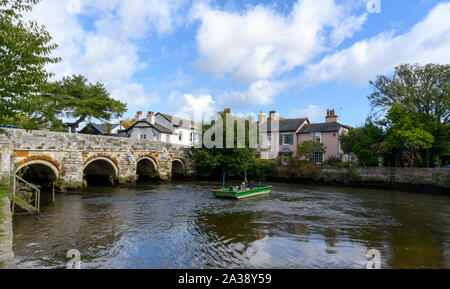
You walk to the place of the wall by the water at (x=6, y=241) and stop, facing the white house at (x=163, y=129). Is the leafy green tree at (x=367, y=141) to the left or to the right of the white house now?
right

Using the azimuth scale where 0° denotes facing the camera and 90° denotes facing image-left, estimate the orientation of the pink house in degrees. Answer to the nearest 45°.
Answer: approximately 0°

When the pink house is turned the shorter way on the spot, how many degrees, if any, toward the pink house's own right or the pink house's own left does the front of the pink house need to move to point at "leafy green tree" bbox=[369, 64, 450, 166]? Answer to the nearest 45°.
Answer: approximately 45° to the pink house's own left
